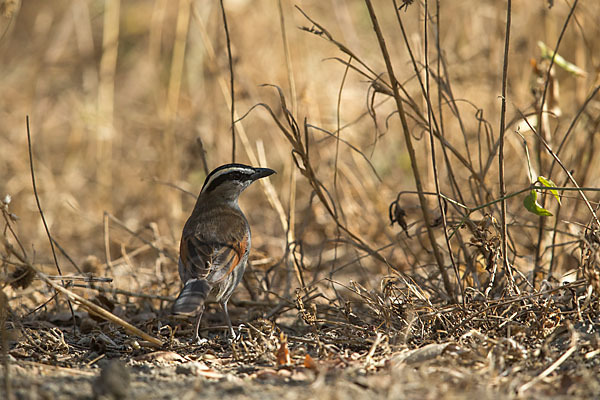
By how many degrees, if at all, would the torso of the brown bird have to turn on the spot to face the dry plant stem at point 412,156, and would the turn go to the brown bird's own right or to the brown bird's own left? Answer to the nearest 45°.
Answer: approximately 90° to the brown bird's own right

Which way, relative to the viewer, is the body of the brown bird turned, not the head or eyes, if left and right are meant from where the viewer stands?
facing away from the viewer and to the right of the viewer

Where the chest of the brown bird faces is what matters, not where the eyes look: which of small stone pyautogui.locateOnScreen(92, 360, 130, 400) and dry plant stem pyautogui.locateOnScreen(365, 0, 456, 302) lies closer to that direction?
the dry plant stem

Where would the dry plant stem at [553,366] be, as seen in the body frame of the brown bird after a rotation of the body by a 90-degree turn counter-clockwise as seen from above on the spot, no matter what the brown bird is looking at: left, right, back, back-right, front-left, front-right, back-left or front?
back
